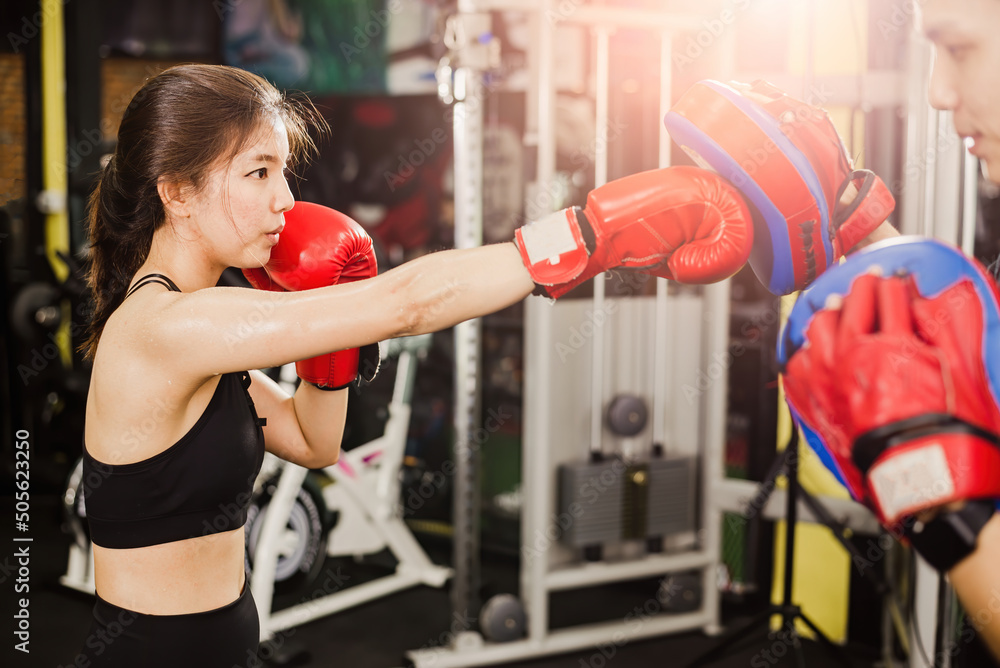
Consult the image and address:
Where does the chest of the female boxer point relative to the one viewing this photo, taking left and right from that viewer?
facing to the right of the viewer

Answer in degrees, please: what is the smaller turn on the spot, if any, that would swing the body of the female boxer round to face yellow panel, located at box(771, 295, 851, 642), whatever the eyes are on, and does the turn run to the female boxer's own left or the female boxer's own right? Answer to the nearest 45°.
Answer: approximately 45° to the female boxer's own left

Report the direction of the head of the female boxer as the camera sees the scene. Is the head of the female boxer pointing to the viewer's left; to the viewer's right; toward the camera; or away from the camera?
to the viewer's right

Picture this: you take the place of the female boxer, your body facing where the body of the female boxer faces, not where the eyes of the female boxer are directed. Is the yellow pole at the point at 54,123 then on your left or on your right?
on your left

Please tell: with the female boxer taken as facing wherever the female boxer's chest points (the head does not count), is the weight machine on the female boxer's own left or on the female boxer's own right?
on the female boxer's own left

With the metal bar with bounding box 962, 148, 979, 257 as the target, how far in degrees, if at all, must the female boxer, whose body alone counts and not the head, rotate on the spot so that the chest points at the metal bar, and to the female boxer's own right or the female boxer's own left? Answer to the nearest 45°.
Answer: approximately 45° to the female boxer's own left

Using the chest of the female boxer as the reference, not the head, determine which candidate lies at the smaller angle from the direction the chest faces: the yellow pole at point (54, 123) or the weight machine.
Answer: the weight machine
